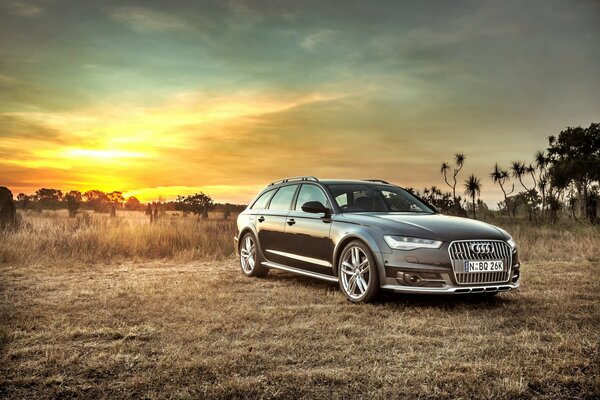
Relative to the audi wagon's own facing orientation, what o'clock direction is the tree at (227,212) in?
The tree is roughly at 7 o'clock from the audi wagon.

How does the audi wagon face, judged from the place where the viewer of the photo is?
facing the viewer and to the right of the viewer
